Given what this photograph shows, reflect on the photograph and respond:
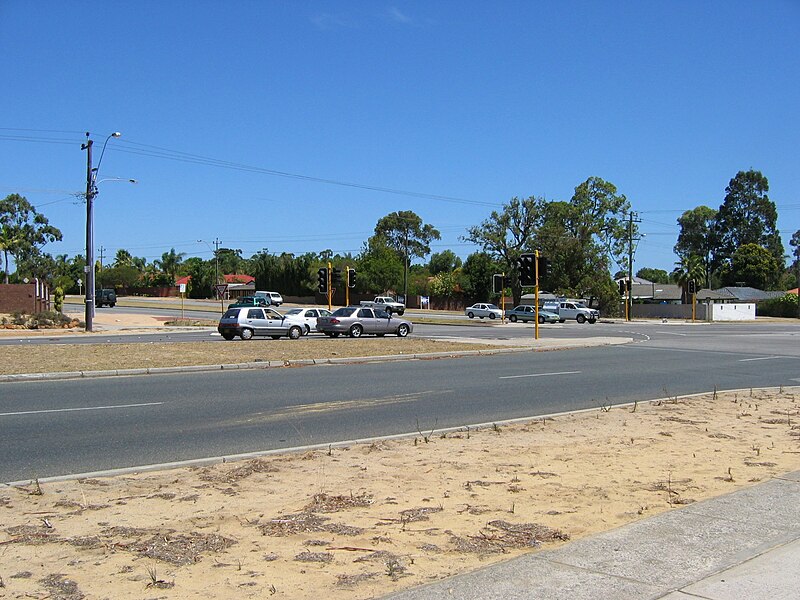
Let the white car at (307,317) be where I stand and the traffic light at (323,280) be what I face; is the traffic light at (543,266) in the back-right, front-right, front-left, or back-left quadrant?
back-right

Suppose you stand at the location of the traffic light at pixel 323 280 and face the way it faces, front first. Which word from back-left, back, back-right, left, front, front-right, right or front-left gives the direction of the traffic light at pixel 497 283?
back-left

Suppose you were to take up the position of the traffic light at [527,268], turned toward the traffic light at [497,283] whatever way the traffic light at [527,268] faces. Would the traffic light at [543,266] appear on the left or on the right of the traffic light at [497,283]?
right

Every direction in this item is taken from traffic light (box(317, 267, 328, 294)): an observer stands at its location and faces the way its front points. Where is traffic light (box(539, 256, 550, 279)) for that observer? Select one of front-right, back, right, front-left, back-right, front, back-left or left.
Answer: left

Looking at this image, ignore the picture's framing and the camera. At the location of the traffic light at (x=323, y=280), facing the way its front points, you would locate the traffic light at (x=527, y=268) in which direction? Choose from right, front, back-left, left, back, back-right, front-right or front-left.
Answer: left

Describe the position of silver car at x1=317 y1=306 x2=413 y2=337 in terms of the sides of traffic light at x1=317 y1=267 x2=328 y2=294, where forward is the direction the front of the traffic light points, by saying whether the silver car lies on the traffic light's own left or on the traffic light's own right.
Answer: on the traffic light's own left

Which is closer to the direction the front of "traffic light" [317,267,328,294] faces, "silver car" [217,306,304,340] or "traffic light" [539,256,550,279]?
the silver car

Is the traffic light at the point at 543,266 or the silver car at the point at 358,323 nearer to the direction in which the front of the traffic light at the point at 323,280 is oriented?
the silver car

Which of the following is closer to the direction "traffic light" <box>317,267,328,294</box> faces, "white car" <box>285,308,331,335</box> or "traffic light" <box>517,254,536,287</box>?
the white car

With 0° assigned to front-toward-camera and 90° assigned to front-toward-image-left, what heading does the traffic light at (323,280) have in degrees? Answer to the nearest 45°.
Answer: approximately 45°
